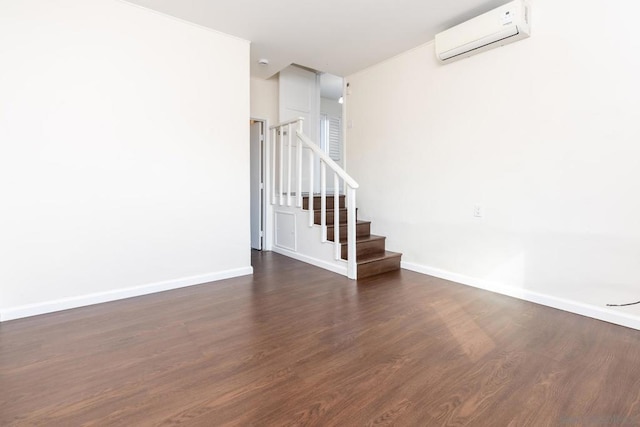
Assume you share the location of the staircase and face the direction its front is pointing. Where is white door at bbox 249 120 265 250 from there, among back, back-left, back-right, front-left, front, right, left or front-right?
back

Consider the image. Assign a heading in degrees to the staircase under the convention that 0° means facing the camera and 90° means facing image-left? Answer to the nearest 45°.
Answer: approximately 315°

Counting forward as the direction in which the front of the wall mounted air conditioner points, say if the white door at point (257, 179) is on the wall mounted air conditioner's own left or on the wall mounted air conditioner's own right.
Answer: on the wall mounted air conditioner's own right
